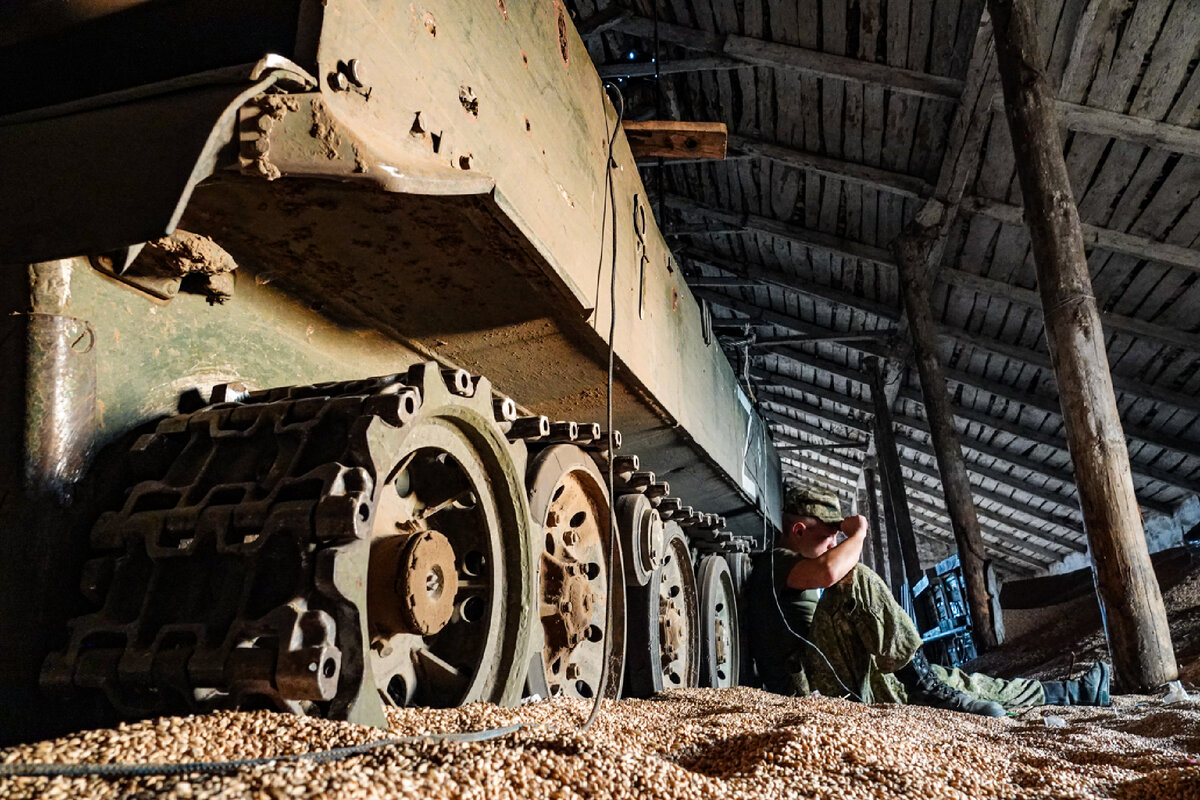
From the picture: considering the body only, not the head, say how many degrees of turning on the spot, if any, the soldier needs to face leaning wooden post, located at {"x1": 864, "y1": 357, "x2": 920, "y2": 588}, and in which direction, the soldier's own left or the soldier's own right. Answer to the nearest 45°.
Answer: approximately 90° to the soldier's own left

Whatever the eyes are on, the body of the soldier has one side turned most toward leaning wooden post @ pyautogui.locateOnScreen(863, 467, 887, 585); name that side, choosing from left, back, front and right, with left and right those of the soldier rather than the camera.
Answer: left

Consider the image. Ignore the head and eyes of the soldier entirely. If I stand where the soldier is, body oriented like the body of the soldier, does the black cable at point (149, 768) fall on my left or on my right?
on my right

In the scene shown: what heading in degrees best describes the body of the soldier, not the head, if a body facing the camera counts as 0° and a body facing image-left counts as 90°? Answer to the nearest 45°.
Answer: approximately 270°
